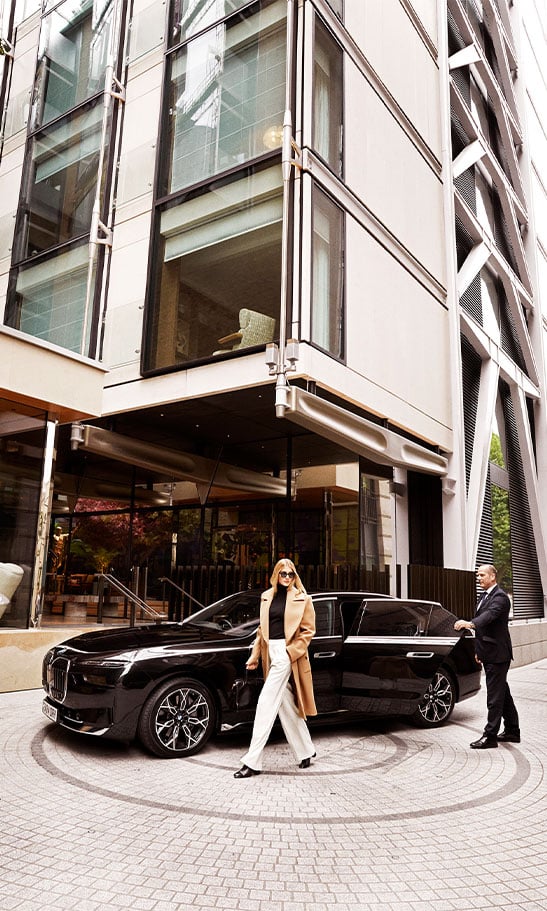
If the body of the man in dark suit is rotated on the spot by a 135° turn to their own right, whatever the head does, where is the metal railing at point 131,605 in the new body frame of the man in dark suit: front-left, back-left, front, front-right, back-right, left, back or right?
left

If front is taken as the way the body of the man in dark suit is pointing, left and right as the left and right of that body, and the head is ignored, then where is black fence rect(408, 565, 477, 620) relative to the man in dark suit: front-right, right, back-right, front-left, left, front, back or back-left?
right

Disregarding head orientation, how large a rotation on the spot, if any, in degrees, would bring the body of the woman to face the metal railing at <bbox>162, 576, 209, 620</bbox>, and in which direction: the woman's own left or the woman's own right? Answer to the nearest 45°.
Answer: approximately 135° to the woman's own right

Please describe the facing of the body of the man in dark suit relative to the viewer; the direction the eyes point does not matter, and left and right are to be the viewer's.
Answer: facing to the left of the viewer

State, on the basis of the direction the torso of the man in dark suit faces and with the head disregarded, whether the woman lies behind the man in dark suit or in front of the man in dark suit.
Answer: in front

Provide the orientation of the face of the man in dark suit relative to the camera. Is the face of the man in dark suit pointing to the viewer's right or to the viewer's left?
to the viewer's left

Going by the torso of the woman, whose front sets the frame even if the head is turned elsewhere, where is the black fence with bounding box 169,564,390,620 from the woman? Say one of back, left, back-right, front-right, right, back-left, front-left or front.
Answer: back-right

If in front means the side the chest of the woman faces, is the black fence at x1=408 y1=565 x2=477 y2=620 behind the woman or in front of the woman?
behind

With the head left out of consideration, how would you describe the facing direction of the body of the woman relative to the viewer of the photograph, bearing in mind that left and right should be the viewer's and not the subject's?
facing the viewer and to the left of the viewer

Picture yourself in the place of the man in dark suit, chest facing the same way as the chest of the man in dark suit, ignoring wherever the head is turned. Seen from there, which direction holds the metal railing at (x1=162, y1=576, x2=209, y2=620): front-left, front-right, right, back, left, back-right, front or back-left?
front-right
